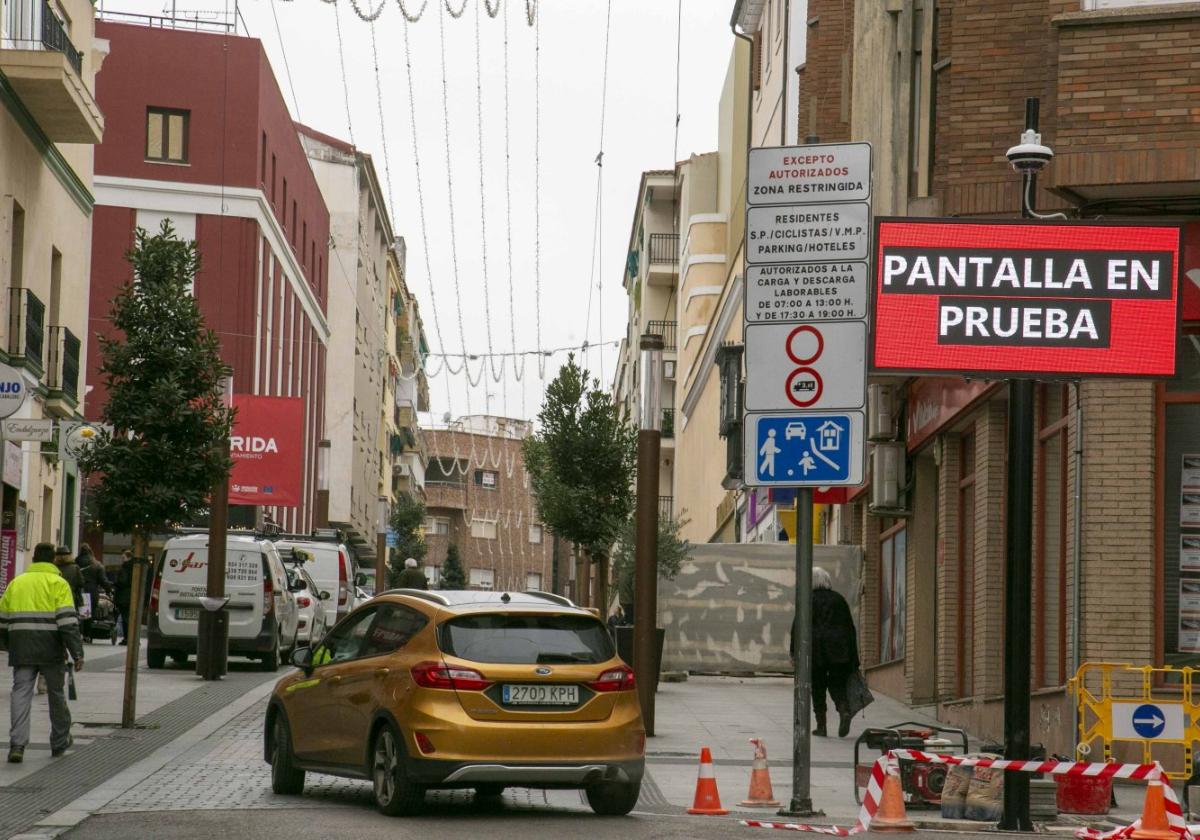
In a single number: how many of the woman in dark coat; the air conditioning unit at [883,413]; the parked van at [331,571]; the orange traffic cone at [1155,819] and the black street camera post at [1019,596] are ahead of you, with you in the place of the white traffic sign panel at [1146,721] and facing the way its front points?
2

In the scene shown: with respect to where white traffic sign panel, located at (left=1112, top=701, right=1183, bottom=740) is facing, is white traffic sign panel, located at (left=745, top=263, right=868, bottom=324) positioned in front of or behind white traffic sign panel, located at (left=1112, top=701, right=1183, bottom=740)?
in front

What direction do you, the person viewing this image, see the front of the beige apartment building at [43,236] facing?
facing the viewer and to the right of the viewer

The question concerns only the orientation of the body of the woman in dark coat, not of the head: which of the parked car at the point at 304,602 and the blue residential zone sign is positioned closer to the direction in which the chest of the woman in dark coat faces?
the parked car

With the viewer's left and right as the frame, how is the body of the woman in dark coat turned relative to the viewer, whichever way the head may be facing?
facing away from the viewer

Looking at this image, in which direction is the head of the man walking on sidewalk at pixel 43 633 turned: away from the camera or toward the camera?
away from the camera

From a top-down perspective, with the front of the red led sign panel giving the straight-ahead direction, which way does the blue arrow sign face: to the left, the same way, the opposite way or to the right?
the same way

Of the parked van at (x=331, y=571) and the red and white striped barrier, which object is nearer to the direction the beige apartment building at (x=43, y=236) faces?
the red and white striped barrier

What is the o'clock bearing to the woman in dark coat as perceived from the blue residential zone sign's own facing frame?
The woman in dark coat is roughly at 6 o'clock from the blue residential zone sign.

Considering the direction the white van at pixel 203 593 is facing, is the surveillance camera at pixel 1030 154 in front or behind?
behind

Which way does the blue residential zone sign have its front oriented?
toward the camera

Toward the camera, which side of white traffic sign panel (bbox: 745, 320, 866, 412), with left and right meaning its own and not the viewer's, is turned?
front

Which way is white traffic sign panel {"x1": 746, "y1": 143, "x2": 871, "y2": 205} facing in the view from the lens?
facing the viewer
